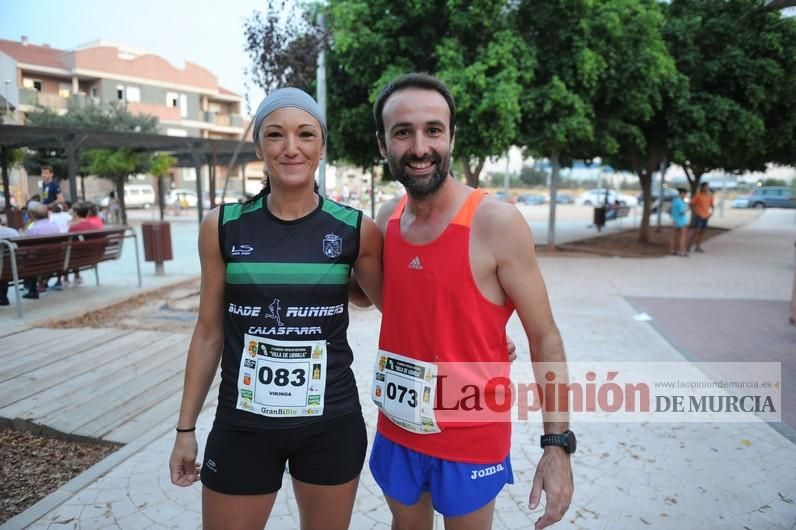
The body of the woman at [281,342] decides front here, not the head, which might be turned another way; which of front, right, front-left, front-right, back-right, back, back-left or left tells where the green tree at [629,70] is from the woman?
back-left

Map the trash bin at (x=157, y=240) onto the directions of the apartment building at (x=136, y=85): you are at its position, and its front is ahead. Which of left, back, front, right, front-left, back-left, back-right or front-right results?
front-right

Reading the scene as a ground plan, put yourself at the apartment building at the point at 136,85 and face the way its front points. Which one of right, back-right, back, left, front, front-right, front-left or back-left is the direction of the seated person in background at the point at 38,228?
front-right

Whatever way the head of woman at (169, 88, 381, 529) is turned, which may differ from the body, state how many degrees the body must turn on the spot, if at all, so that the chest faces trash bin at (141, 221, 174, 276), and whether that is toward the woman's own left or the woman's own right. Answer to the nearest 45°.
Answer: approximately 180°
